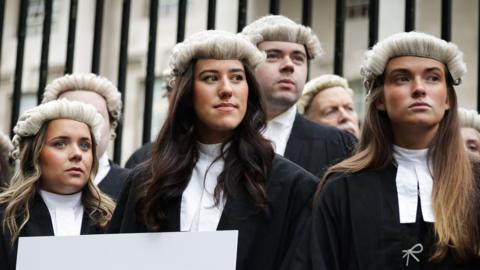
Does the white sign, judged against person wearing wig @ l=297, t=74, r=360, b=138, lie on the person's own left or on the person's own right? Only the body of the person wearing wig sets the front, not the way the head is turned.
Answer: on the person's own right

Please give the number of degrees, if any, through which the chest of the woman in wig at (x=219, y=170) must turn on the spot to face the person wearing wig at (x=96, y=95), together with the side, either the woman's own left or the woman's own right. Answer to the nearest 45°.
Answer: approximately 135° to the woman's own right

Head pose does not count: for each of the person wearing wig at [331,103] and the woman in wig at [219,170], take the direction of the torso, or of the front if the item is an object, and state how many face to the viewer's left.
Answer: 0

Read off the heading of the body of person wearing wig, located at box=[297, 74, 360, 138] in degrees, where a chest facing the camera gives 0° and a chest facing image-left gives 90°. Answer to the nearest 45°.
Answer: approximately 315°

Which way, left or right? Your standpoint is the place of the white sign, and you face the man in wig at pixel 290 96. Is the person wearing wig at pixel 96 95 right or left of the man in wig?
left

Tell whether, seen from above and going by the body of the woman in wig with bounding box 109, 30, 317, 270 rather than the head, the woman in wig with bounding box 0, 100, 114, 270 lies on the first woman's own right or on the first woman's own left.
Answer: on the first woman's own right

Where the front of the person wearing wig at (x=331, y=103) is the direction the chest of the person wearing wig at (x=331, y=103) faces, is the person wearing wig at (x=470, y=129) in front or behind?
in front
